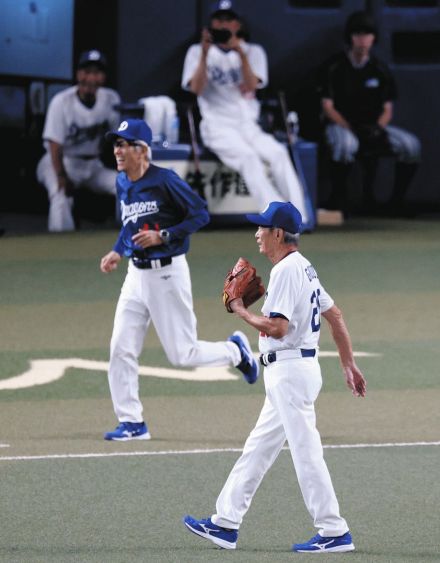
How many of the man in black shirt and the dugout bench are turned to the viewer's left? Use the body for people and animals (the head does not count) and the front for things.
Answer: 0

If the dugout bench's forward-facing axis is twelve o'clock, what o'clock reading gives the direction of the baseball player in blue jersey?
The baseball player in blue jersey is roughly at 12 o'clock from the dugout bench.

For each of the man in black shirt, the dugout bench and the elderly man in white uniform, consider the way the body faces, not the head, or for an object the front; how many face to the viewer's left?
1

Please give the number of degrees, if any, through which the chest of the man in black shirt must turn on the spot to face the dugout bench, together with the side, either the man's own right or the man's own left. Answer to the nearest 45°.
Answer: approximately 45° to the man's own right

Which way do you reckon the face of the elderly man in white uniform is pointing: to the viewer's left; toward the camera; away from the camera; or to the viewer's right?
to the viewer's left

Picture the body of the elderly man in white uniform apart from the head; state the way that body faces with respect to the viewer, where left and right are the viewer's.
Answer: facing to the left of the viewer

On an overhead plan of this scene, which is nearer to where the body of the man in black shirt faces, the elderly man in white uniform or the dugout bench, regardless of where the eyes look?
the elderly man in white uniform

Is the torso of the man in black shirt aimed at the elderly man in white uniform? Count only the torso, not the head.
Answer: yes

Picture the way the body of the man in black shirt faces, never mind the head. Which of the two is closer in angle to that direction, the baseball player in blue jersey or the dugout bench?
the baseball player in blue jersey
